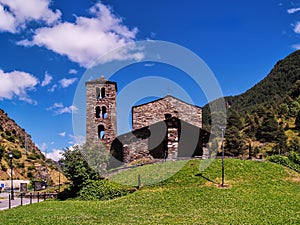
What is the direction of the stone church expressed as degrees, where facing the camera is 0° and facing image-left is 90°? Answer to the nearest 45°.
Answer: approximately 0°

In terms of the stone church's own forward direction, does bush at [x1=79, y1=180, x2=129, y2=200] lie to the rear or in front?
in front
